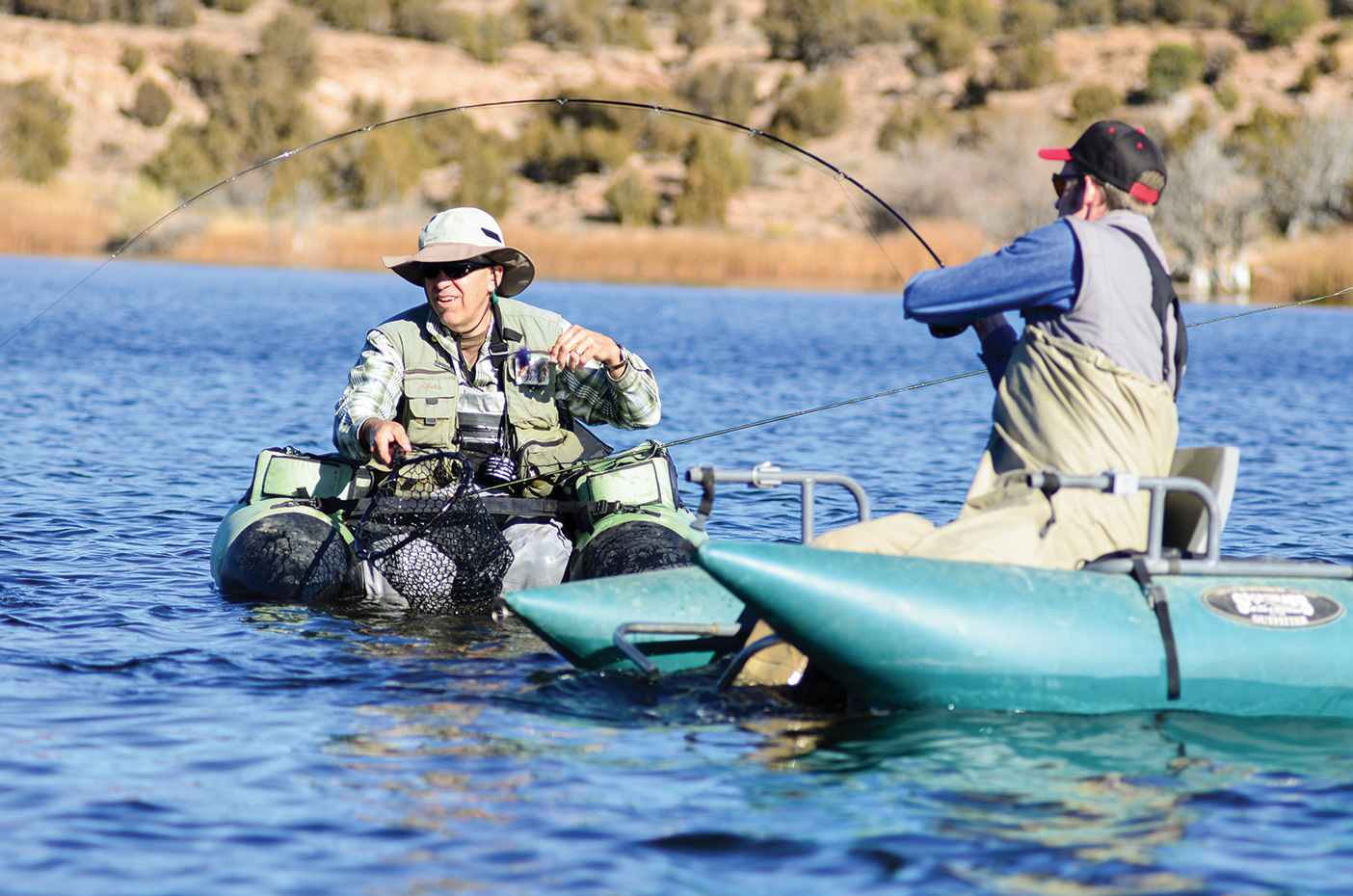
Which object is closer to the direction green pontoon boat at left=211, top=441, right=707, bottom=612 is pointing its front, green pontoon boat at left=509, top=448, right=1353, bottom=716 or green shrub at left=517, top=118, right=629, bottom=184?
the green pontoon boat

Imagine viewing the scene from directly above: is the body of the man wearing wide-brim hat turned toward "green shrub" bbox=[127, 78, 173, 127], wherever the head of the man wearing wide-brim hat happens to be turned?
no

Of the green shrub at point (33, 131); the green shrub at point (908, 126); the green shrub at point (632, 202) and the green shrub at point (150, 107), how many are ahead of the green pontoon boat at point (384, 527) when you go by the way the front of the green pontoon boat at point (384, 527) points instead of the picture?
0

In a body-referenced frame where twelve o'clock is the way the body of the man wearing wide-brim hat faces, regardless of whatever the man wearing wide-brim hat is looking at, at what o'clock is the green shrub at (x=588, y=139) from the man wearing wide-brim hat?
The green shrub is roughly at 6 o'clock from the man wearing wide-brim hat.

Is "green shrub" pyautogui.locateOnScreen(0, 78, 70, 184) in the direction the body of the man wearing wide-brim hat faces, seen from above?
no

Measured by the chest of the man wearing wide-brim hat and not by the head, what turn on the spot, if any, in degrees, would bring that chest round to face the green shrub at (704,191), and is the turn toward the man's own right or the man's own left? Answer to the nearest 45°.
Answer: approximately 180°

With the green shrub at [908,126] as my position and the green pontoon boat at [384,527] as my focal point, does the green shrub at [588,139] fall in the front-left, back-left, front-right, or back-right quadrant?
front-right

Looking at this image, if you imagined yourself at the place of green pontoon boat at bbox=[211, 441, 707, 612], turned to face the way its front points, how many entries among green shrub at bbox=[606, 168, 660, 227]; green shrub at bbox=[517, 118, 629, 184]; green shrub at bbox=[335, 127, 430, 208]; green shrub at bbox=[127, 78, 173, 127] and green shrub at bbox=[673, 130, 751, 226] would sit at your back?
5

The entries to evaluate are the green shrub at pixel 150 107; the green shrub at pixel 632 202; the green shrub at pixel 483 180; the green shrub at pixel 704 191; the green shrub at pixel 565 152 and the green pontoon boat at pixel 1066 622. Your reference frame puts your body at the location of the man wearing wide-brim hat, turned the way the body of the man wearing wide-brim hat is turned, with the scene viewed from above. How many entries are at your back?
5

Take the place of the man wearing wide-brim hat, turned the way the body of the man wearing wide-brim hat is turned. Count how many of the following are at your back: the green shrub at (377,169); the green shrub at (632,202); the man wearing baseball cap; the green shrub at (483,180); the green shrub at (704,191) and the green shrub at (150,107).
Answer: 5

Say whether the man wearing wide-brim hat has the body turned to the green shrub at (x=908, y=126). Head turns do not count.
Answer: no

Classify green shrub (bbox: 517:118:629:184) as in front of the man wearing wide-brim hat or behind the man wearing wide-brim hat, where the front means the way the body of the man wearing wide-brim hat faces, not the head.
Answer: behind

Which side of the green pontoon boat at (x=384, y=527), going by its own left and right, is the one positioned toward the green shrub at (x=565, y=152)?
back

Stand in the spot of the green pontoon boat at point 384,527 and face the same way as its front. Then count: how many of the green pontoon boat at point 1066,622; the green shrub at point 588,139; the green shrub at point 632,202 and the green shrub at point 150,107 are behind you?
3

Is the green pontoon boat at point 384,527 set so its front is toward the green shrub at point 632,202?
no

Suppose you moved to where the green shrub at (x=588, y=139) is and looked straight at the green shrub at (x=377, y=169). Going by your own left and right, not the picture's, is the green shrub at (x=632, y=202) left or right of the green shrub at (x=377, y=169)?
left

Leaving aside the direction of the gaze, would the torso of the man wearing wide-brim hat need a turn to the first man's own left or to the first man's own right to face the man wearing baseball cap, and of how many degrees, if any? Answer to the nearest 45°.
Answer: approximately 45° to the first man's own left

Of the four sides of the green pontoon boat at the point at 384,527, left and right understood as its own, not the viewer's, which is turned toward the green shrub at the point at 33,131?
back

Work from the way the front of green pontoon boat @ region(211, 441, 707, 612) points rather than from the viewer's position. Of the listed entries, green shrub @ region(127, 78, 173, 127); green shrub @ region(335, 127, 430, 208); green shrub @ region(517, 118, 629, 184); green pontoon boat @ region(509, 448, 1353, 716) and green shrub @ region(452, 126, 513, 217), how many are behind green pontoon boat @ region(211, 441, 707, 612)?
4

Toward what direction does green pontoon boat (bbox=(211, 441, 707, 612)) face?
toward the camera

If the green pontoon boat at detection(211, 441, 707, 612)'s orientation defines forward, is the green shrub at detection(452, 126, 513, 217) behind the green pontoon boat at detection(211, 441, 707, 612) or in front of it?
behind
